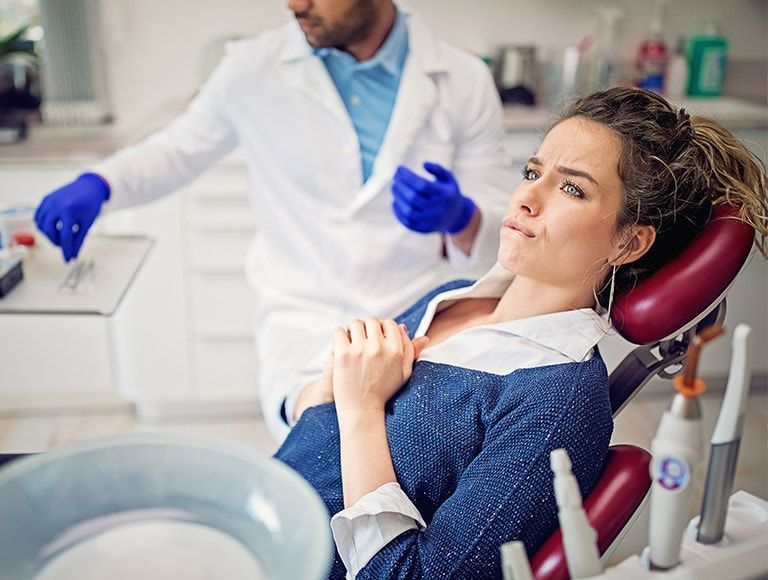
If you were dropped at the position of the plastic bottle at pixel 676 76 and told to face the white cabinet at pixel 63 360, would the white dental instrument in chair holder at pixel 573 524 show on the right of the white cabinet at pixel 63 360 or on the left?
left

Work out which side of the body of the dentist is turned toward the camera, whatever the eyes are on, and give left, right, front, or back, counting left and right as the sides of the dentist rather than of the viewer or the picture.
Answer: front

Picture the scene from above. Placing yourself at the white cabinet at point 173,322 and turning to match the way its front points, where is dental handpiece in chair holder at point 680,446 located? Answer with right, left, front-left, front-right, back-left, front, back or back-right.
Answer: front

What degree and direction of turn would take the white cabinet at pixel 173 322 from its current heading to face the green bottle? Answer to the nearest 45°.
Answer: approximately 90° to its left

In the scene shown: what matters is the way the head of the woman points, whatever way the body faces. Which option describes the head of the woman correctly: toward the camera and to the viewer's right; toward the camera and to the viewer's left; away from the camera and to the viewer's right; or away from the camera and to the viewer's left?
toward the camera and to the viewer's left

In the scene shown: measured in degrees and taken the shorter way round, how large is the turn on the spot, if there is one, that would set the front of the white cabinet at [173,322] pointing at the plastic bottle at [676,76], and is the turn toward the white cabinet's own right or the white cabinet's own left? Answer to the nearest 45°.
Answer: approximately 90° to the white cabinet's own left

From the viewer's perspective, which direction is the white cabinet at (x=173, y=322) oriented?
toward the camera

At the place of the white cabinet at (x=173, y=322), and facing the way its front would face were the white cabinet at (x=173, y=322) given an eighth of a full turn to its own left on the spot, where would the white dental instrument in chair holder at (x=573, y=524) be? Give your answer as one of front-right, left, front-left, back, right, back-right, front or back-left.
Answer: front-right

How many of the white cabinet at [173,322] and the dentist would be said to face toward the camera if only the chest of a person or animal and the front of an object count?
2

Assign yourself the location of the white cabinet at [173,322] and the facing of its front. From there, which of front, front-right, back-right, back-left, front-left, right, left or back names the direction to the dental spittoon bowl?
front

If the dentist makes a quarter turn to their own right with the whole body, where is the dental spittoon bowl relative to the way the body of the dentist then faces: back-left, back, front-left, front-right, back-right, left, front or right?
left

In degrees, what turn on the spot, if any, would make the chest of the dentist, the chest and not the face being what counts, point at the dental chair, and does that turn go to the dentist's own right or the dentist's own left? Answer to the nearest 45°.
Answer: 0° — they already face it

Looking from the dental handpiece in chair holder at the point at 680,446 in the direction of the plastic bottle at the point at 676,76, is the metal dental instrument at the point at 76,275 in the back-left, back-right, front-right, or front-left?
front-left

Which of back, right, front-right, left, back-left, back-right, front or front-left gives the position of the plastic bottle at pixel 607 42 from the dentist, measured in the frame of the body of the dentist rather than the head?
back-left

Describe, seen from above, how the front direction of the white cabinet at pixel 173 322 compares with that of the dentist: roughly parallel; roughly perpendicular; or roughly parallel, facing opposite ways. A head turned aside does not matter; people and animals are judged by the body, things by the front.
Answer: roughly parallel
